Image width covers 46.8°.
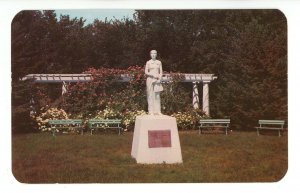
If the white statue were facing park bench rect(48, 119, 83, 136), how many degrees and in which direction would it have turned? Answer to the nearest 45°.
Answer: approximately 90° to its right

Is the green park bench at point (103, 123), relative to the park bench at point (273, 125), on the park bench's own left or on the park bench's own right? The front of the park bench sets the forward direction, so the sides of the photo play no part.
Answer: on the park bench's own right

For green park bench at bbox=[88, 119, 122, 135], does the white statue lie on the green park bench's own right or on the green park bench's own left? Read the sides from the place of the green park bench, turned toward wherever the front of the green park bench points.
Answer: on the green park bench's own left

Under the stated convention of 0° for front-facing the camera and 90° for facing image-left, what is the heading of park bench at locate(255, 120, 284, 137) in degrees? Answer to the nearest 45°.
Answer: approximately 0°

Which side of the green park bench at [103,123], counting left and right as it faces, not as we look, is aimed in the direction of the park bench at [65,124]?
right
